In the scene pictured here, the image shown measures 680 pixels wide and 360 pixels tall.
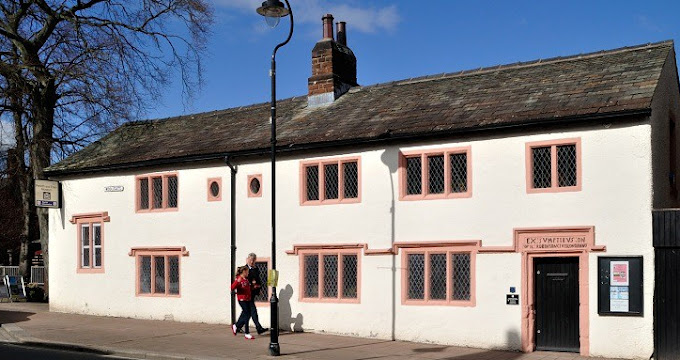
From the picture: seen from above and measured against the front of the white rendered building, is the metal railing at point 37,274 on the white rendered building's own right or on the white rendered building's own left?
on the white rendered building's own right

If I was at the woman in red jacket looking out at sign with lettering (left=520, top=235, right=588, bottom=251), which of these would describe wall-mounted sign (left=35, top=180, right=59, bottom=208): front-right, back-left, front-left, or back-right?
back-left

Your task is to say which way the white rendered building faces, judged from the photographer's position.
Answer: facing the viewer and to the left of the viewer

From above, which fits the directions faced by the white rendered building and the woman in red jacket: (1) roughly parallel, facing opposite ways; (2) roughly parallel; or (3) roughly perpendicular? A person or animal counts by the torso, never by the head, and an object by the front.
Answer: roughly perpendicular

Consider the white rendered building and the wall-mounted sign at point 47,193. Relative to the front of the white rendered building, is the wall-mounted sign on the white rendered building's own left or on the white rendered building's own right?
on the white rendered building's own right
